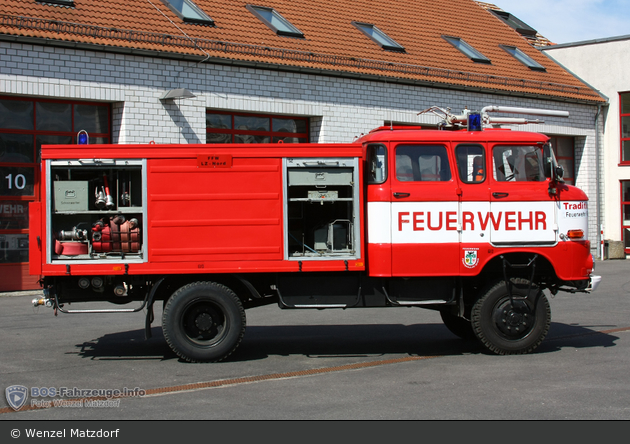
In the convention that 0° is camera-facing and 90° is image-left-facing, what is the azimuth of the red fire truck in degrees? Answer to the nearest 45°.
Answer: approximately 270°
